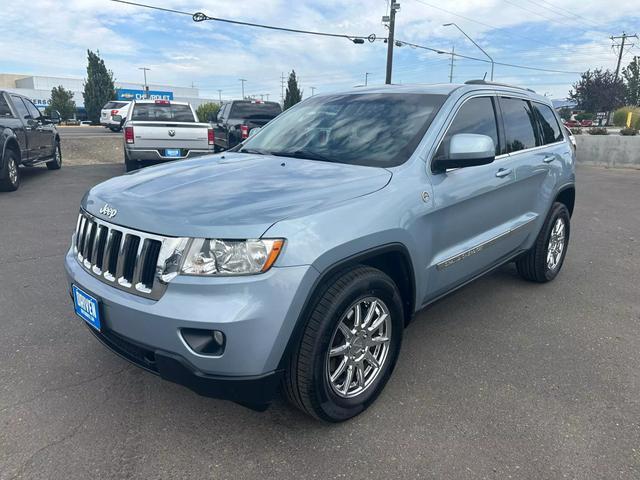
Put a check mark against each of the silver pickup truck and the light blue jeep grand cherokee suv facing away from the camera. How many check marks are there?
1

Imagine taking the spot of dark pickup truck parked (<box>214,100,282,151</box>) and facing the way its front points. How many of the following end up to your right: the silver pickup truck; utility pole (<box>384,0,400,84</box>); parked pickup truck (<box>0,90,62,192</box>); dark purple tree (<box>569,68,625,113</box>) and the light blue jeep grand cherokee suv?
2

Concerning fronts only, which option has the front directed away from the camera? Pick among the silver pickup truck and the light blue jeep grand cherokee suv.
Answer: the silver pickup truck

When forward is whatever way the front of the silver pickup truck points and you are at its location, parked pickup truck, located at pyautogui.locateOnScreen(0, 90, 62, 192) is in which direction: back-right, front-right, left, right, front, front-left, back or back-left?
left

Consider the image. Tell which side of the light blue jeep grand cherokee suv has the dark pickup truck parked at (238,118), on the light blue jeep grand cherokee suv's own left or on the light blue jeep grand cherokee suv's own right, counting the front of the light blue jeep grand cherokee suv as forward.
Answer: on the light blue jeep grand cherokee suv's own right

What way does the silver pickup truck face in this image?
away from the camera

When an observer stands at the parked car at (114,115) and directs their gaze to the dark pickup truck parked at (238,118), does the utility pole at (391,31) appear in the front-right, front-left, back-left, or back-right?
front-left

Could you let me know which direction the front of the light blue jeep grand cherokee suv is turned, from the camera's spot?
facing the viewer and to the left of the viewer

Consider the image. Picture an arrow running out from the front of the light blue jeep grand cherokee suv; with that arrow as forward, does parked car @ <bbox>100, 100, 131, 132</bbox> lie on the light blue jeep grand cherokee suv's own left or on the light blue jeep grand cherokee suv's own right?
on the light blue jeep grand cherokee suv's own right

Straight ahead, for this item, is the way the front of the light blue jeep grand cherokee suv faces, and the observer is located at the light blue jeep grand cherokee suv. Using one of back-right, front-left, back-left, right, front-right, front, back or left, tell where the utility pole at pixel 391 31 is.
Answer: back-right

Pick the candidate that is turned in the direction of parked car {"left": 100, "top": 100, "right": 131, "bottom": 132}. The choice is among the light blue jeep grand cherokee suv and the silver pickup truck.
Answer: the silver pickup truck

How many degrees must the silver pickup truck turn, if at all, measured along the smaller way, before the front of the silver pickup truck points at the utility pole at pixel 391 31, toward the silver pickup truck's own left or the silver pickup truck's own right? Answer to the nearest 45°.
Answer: approximately 45° to the silver pickup truck's own right

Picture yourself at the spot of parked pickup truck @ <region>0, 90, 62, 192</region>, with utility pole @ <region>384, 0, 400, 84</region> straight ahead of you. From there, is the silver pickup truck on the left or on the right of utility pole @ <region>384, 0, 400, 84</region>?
right

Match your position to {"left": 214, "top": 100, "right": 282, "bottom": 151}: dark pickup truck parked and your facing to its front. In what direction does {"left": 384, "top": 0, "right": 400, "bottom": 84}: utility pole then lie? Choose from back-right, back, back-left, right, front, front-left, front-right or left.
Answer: right

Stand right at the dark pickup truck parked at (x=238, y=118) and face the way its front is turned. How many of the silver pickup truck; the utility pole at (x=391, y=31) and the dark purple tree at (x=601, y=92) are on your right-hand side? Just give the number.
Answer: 2
